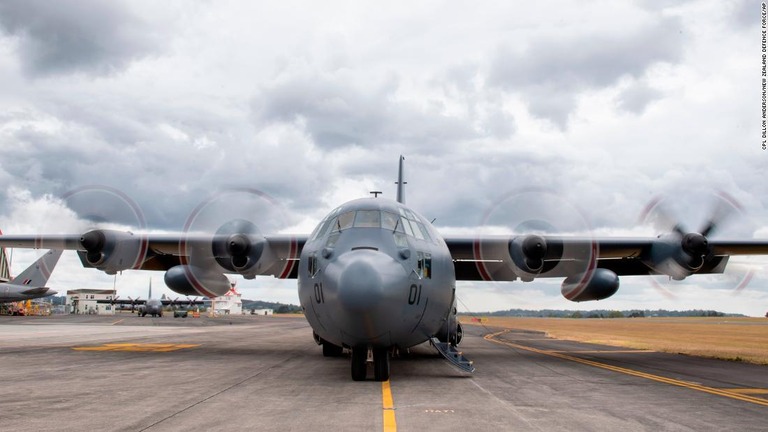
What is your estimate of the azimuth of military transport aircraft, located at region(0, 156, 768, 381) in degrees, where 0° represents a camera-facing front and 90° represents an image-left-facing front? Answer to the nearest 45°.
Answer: approximately 0°
